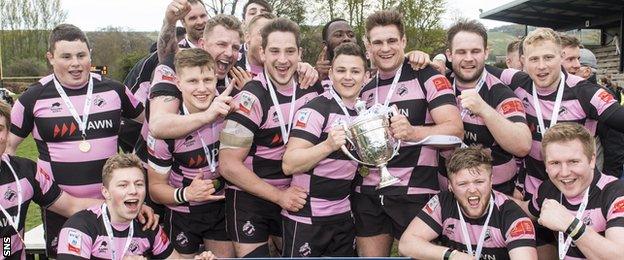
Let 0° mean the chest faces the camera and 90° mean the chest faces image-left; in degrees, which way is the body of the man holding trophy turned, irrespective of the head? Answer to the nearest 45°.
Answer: approximately 45°
